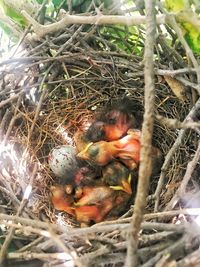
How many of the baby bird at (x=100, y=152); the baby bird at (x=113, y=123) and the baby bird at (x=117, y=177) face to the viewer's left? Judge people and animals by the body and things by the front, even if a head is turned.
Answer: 2

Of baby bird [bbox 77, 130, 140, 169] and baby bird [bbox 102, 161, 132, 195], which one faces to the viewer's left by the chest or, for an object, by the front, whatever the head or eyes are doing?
baby bird [bbox 77, 130, 140, 169]

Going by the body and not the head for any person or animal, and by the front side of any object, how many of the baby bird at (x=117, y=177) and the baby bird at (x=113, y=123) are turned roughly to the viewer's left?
1

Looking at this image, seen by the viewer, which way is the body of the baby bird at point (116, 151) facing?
to the viewer's left

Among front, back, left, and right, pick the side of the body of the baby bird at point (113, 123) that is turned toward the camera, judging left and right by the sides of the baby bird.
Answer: left

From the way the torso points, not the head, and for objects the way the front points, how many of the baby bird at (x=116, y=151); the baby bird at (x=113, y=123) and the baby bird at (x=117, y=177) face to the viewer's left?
2

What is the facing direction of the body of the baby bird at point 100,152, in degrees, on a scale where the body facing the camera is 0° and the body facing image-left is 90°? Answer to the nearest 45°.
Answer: approximately 90°
